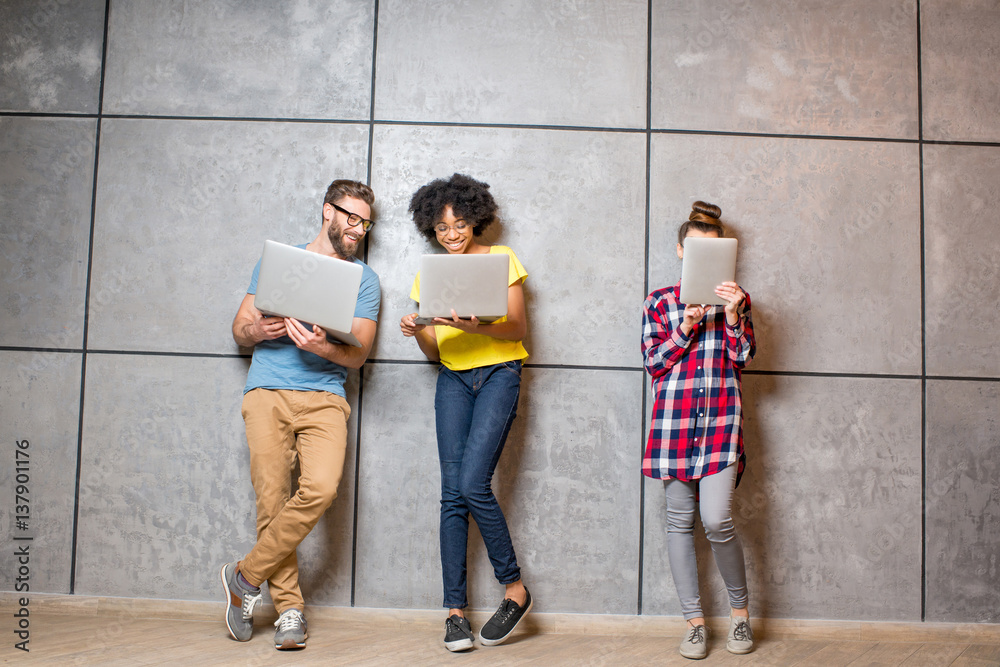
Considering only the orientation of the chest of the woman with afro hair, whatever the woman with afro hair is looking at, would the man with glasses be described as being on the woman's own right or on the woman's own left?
on the woman's own right

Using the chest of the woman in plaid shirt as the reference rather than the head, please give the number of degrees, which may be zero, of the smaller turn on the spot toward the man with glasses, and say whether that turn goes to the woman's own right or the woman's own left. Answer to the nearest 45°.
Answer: approximately 90° to the woman's own right

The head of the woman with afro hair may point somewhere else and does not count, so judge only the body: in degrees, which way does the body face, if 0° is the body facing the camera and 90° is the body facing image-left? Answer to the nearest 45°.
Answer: approximately 0°

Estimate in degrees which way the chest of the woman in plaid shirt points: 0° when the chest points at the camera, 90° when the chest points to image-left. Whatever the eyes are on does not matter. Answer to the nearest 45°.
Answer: approximately 0°

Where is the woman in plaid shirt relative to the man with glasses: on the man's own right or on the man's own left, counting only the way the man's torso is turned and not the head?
on the man's own left
